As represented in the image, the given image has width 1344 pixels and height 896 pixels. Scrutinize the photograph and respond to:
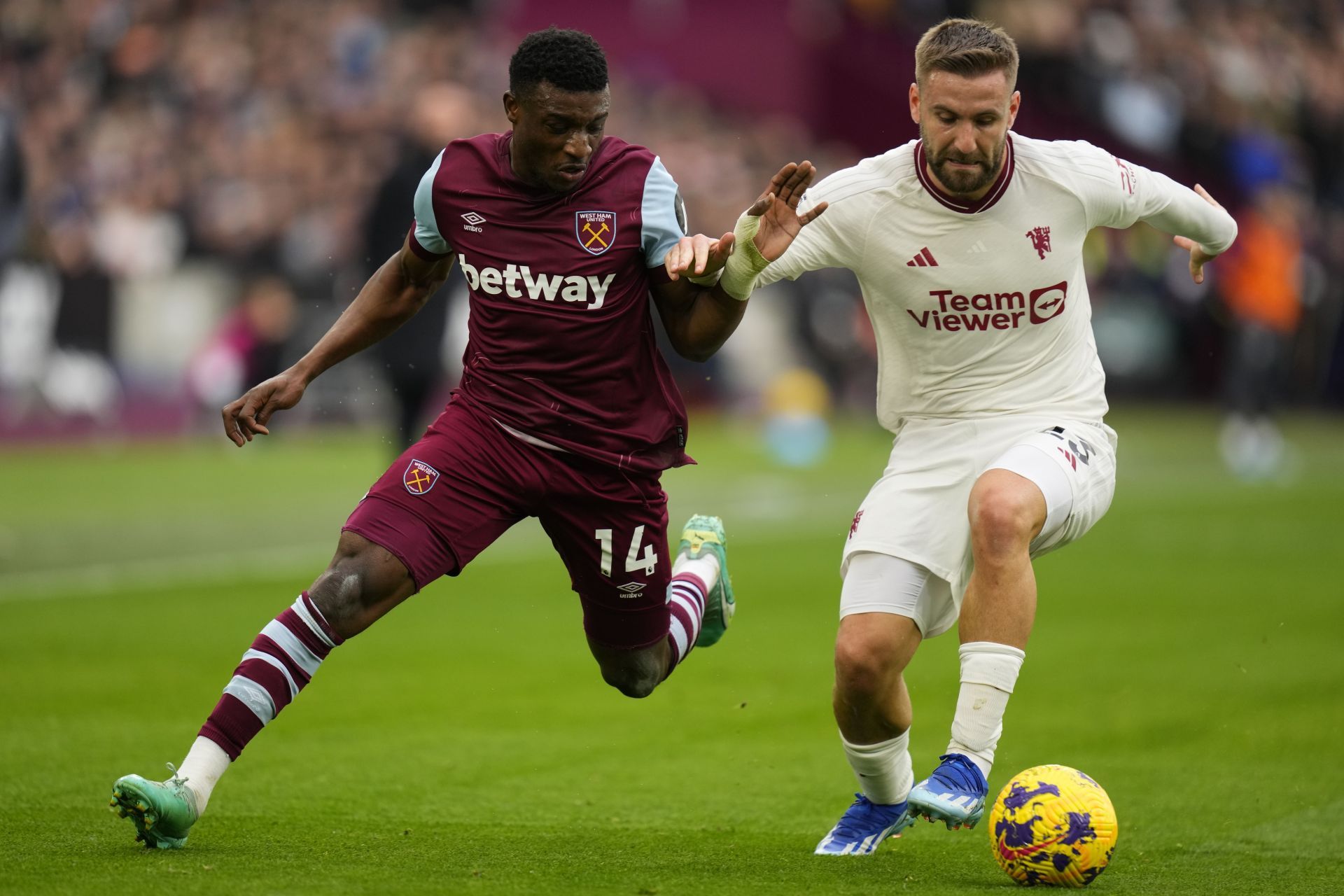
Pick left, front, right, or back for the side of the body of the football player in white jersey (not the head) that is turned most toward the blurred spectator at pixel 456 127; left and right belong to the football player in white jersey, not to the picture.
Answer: back

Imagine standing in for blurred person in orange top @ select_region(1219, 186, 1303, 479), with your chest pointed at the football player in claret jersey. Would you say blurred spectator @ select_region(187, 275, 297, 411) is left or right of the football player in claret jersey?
right

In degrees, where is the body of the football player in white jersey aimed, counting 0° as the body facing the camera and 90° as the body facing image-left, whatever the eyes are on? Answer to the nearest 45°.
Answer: approximately 0°

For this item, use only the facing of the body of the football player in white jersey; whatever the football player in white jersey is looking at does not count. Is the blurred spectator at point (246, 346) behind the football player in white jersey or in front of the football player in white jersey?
behind

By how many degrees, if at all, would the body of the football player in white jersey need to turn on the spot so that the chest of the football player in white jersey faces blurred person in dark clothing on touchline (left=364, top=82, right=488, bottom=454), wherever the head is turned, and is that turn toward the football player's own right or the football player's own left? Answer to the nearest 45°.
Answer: approximately 135° to the football player's own right

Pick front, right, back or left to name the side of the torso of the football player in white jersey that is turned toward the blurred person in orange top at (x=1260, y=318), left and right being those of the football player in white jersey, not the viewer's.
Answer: back

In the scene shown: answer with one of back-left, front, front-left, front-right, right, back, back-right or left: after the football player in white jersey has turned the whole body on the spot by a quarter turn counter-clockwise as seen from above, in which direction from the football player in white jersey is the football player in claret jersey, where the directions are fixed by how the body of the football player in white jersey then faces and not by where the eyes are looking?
back
